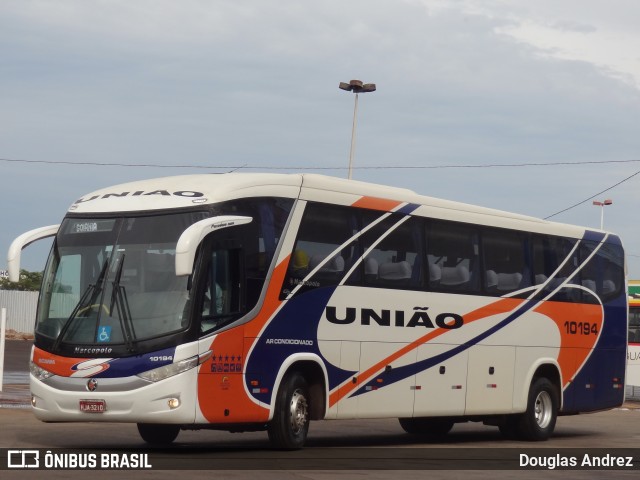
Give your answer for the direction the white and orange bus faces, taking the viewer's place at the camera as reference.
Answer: facing the viewer and to the left of the viewer

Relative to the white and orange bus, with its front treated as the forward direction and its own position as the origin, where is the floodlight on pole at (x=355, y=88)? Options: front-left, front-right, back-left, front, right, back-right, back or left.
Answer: back-right
